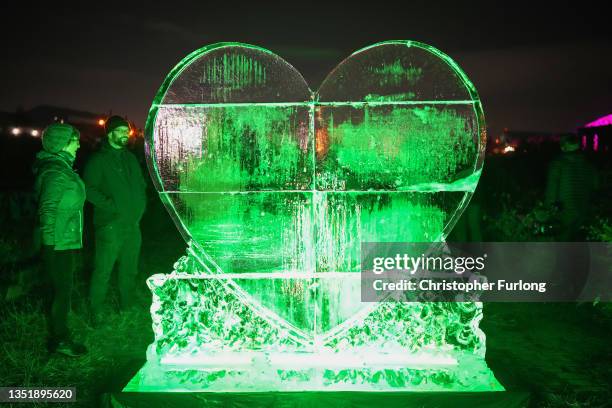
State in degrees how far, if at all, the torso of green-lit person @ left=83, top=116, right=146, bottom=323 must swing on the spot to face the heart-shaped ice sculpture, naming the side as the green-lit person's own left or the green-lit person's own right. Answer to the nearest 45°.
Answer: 0° — they already face it

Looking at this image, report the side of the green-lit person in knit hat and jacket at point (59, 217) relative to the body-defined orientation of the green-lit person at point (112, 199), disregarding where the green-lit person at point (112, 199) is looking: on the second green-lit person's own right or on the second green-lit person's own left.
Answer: on the second green-lit person's own right

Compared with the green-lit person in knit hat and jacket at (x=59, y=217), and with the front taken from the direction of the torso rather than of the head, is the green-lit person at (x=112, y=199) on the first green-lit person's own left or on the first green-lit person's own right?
on the first green-lit person's own left

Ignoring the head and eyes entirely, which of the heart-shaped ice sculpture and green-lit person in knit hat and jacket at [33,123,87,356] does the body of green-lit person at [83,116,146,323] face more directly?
the heart-shaped ice sculpture

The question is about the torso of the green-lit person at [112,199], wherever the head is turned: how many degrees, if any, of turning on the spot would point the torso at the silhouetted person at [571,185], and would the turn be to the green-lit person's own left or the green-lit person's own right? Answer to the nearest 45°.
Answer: approximately 45° to the green-lit person's own left

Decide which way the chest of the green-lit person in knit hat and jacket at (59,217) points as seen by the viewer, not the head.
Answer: to the viewer's right

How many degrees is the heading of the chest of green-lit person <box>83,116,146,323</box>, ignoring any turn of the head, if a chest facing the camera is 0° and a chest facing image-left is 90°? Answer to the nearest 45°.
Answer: approximately 315°
